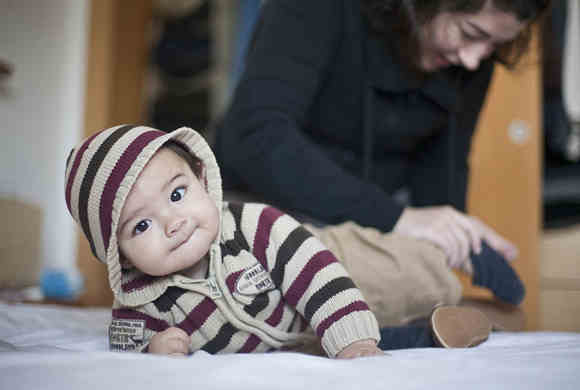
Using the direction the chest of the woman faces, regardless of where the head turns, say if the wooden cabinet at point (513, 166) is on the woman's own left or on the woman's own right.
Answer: on the woman's own left

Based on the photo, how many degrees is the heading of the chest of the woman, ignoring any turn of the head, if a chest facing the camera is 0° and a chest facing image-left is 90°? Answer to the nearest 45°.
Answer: approximately 315°

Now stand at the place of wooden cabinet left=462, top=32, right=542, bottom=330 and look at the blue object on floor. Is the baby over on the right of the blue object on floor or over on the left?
left

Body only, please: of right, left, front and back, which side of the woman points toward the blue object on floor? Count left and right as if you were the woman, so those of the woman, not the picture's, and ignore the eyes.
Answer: back
